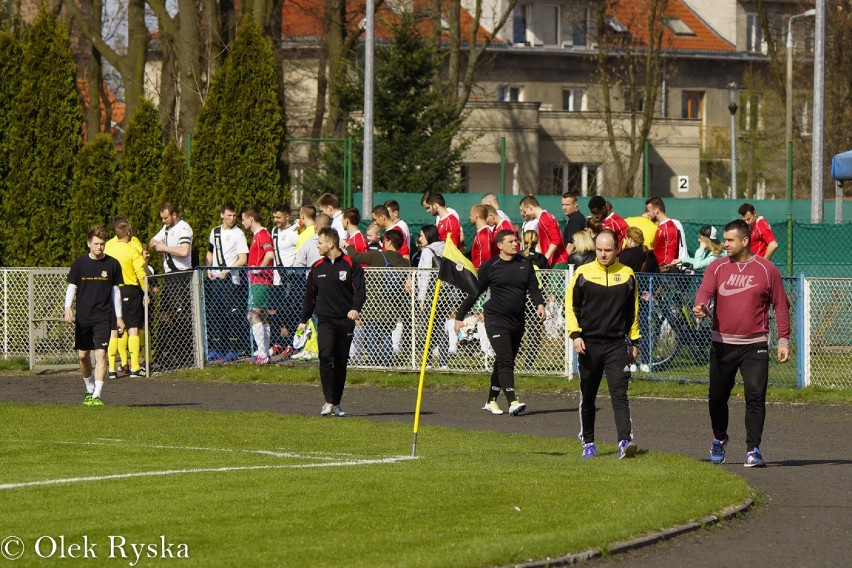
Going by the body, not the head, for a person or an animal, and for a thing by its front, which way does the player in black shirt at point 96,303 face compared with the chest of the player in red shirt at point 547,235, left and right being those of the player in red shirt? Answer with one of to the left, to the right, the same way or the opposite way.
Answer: to the left

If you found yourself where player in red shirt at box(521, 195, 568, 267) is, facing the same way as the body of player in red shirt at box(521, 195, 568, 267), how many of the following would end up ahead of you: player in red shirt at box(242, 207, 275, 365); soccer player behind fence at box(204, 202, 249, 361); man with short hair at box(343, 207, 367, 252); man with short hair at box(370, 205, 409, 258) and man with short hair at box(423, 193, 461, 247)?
5

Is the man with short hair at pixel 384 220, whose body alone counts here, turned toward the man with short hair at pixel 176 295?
yes

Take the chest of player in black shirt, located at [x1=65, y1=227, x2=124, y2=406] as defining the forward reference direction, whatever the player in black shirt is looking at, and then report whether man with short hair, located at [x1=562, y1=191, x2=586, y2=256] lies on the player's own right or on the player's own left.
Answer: on the player's own left

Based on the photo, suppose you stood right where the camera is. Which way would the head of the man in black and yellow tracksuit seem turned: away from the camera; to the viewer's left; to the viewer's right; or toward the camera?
toward the camera

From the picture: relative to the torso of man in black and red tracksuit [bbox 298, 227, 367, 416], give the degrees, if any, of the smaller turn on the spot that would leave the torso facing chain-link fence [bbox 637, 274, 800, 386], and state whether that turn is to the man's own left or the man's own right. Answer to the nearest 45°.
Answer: approximately 135° to the man's own left

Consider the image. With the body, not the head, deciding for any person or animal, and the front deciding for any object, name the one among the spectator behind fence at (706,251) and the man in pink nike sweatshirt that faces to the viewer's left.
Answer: the spectator behind fence

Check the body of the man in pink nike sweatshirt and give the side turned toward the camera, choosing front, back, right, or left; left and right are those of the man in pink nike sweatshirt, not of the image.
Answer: front

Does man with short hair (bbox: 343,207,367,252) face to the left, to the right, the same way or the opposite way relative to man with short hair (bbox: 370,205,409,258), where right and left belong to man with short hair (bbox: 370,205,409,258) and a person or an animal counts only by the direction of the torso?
the same way

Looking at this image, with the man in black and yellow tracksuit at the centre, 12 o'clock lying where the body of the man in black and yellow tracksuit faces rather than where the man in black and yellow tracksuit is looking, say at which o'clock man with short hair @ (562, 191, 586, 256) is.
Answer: The man with short hair is roughly at 6 o'clock from the man in black and yellow tracksuit.

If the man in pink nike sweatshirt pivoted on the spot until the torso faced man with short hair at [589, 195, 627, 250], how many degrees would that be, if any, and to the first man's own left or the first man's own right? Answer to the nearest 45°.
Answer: approximately 180°

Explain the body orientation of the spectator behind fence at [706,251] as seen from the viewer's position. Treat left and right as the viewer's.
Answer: facing to the left of the viewer

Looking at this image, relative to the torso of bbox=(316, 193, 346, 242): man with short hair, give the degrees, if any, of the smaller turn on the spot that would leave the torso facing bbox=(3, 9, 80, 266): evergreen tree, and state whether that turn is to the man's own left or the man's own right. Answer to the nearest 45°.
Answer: approximately 45° to the man's own right

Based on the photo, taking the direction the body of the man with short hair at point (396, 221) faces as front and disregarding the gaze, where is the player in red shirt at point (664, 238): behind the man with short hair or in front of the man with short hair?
behind

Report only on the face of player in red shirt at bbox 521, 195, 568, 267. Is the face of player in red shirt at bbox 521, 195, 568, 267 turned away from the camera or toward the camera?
toward the camera

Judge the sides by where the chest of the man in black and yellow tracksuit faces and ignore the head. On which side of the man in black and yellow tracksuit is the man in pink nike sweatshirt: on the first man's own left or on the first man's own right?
on the first man's own left

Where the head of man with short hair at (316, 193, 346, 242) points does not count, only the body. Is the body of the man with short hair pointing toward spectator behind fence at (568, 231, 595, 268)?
no
